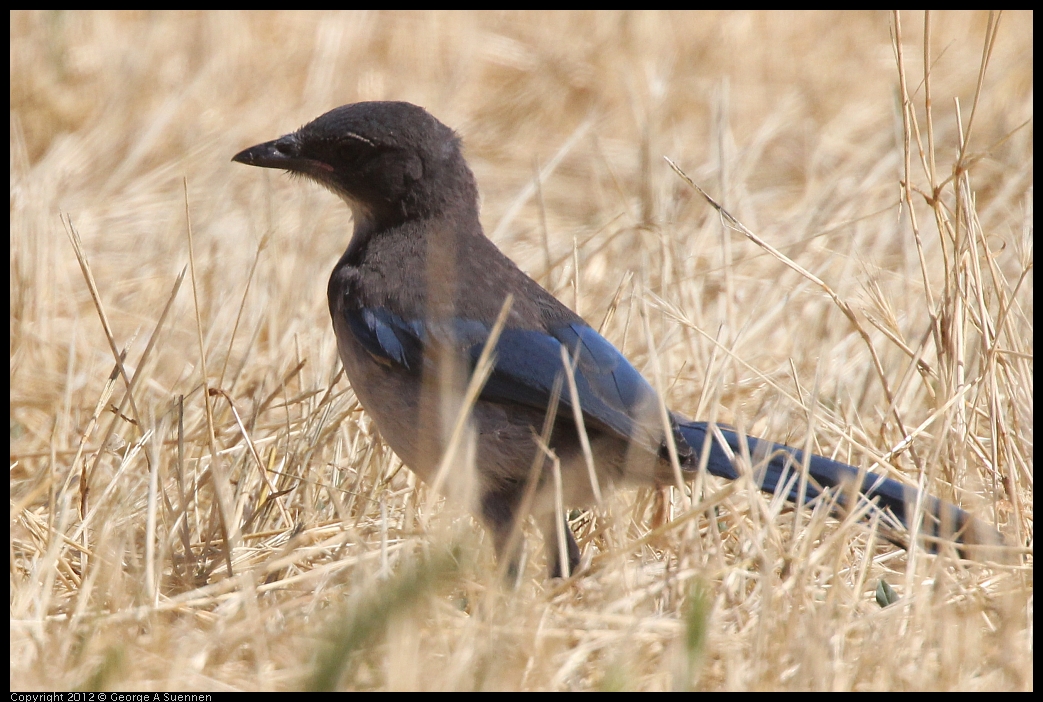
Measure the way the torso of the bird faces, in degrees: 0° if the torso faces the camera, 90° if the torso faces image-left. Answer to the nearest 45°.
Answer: approximately 90°
